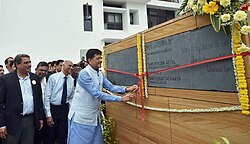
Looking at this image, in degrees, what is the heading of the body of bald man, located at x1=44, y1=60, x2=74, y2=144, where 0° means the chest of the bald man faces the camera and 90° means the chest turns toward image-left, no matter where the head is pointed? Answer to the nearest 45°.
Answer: approximately 315°

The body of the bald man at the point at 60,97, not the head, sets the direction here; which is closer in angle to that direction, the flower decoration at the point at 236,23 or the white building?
the flower decoration

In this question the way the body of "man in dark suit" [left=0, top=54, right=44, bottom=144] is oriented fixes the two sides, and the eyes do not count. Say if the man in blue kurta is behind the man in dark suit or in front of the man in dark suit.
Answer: in front

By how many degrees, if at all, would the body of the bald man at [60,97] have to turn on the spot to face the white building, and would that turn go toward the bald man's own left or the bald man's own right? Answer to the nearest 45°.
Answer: approximately 135° to the bald man's own left

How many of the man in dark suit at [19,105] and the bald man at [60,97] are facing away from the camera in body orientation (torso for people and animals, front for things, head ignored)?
0

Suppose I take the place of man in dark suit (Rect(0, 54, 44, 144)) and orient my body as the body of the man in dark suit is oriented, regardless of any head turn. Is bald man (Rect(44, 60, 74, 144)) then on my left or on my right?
on my left

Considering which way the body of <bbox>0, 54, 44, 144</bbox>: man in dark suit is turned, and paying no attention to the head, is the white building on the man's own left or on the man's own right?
on the man's own left

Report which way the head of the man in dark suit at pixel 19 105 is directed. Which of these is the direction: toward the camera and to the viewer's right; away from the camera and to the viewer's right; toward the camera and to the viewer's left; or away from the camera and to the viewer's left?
toward the camera and to the viewer's right
